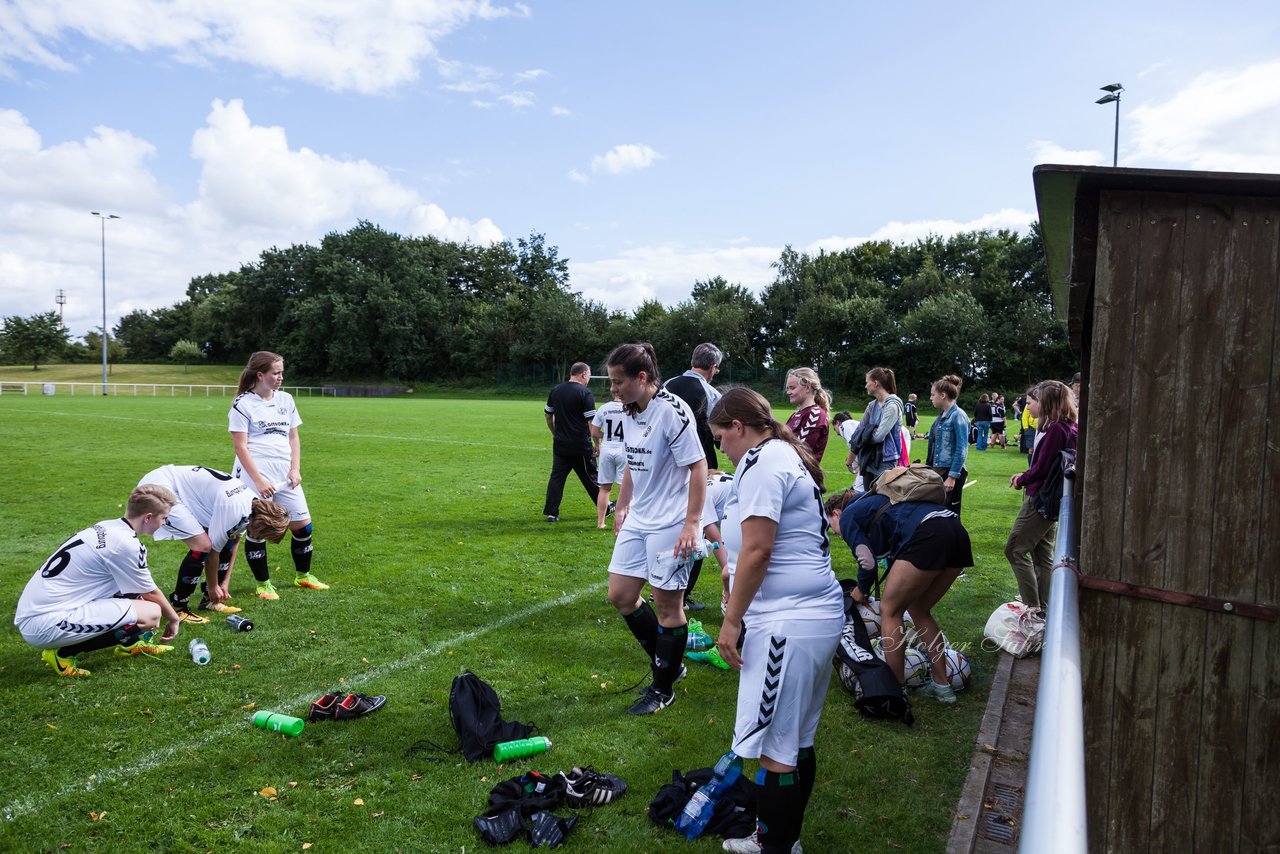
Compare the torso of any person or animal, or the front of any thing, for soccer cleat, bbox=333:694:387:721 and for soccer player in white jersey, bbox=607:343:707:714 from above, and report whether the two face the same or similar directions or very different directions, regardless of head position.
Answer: very different directions

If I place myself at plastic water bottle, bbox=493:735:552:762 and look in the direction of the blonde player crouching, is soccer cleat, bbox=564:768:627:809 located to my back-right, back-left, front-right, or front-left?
back-left

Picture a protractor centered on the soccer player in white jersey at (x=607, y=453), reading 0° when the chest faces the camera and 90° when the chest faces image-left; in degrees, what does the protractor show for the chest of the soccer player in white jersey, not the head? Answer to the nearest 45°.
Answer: approximately 180°

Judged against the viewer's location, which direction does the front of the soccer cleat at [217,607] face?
facing to the right of the viewer

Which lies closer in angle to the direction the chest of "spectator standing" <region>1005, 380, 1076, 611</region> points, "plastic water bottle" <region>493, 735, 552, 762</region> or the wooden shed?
the plastic water bottle

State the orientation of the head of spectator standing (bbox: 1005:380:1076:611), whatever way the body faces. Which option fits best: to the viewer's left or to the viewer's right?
to the viewer's left

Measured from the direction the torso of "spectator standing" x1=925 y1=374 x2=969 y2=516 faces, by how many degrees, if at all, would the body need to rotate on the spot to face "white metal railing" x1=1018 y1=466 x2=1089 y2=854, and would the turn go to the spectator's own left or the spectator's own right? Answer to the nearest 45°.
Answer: approximately 90° to the spectator's own left

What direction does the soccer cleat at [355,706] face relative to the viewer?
to the viewer's right

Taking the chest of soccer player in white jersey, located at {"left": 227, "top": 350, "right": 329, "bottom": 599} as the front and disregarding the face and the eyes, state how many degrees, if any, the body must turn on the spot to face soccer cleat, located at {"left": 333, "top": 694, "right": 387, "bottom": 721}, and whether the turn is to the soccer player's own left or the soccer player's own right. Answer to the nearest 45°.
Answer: approximately 45° to the soccer player's own right

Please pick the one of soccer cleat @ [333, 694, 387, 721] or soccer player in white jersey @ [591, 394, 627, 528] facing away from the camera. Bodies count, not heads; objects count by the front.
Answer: the soccer player in white jersey

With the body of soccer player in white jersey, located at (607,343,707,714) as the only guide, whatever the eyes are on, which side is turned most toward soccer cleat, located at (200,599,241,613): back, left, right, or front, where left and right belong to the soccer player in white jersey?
right

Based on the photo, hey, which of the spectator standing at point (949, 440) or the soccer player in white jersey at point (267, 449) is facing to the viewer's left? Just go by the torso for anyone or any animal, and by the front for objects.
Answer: the spectator standing
